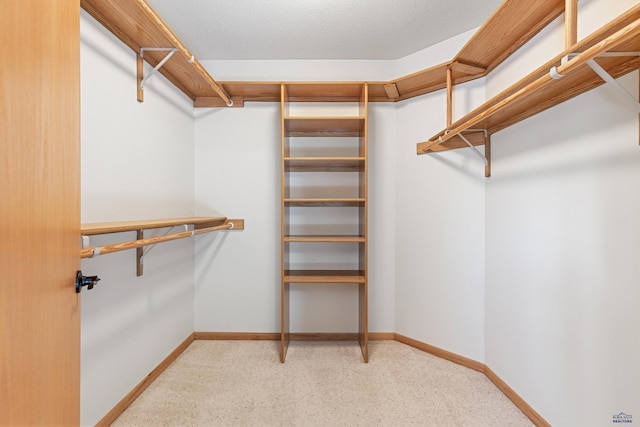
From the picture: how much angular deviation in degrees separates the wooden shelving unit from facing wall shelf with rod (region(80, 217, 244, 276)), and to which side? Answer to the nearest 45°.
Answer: approximately 45° to its right

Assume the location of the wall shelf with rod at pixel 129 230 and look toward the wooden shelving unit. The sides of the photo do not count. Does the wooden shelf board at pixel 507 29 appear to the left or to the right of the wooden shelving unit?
right

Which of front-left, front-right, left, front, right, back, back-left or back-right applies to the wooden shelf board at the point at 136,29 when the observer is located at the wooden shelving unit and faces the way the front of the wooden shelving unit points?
front-right

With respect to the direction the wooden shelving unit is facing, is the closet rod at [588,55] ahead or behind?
ahead

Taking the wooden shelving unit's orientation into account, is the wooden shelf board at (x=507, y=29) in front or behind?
in front

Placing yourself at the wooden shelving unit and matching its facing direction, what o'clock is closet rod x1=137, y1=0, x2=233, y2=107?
The closet rod is roughly at 1 o'clock from the wooden shelving unit.

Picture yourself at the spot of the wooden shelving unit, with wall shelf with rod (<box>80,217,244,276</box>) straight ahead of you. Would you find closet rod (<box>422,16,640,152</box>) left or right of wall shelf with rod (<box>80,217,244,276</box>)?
left

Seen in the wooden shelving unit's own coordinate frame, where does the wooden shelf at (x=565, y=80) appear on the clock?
The wooden shelf is roughly at 11 o'clock from the wooden shelving unit.

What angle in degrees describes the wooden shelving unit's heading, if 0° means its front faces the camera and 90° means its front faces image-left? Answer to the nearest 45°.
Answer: approximately 0°
